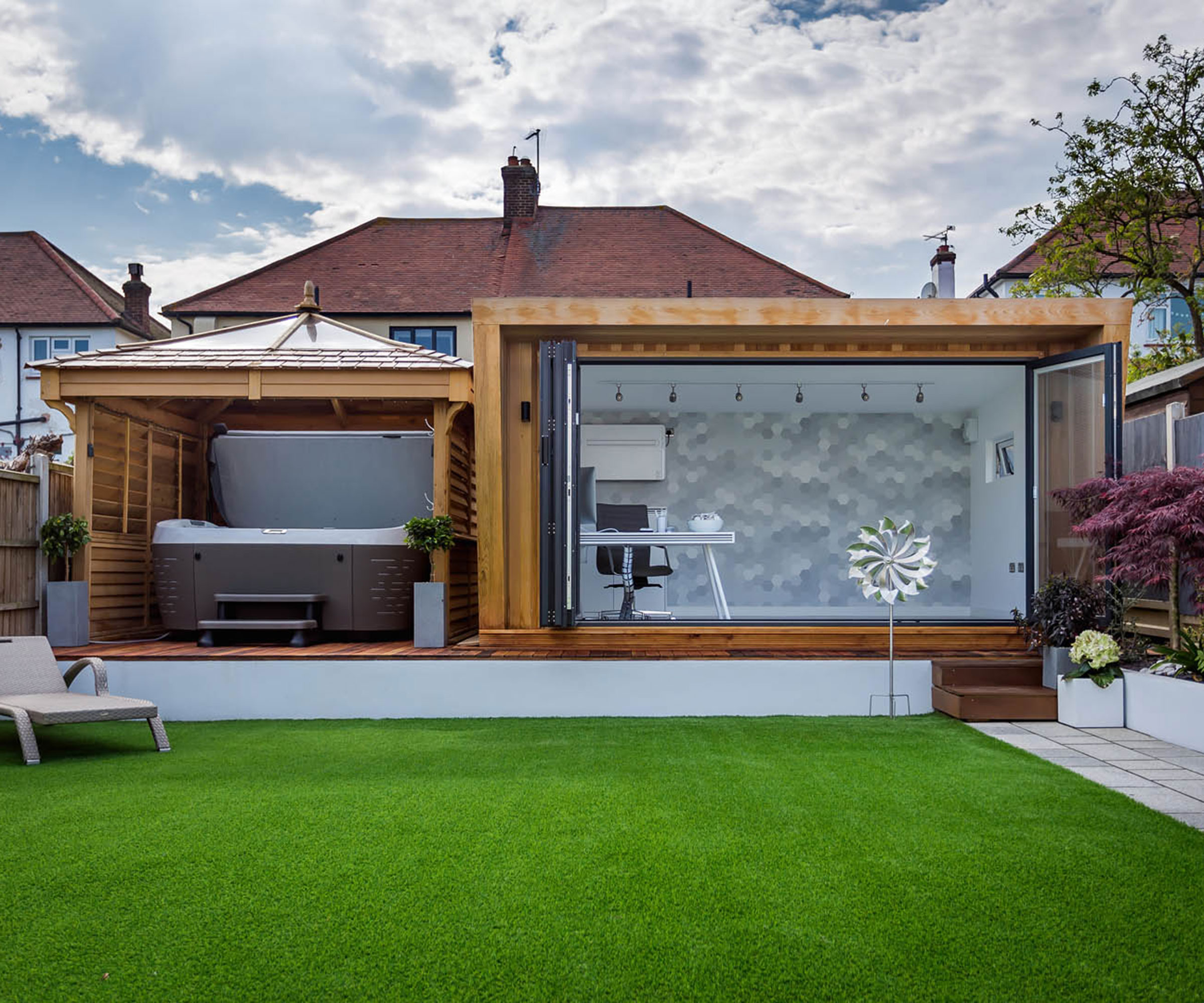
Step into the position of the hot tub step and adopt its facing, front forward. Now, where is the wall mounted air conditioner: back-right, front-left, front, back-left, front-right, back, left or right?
back-left

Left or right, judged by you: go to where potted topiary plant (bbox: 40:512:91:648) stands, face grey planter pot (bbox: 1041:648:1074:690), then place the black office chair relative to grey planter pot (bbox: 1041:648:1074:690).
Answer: left

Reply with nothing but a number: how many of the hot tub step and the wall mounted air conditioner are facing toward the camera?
2

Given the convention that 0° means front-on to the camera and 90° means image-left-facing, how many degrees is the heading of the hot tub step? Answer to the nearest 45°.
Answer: approximately 0°
